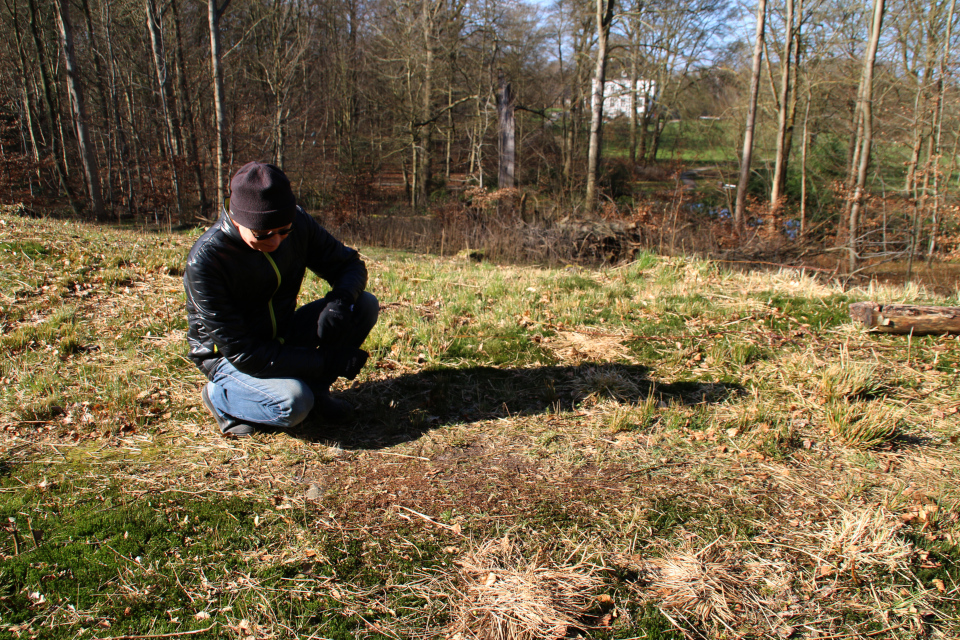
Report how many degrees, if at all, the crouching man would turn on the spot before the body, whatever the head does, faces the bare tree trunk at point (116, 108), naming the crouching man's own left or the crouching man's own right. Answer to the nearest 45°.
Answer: approximately 135° to the crouching man's own left

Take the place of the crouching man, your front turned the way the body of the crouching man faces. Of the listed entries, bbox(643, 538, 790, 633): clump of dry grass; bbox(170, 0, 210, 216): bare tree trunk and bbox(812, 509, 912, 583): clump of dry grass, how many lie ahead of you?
2

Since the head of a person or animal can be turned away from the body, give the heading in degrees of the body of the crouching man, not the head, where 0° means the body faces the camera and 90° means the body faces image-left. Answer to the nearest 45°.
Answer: approximately 315°

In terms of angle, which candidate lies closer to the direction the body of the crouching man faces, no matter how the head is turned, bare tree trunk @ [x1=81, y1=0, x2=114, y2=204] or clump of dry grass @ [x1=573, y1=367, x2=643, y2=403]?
the clump of dry grass

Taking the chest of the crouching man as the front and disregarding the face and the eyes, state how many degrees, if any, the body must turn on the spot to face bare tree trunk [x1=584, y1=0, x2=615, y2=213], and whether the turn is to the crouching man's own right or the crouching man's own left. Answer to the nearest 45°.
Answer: approximately 90° to the crouching man's own left

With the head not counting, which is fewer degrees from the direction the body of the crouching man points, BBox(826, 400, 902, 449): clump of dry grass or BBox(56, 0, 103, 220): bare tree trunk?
the clump of dry grass

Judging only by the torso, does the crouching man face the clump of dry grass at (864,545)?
yes

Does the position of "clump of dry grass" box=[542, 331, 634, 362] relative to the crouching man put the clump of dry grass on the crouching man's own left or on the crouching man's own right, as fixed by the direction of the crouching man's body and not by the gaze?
on the crouching man's own left

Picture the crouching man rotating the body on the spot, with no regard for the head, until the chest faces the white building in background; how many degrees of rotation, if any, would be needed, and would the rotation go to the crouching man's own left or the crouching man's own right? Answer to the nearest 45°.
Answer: approximately 90° to the crouching man's own left

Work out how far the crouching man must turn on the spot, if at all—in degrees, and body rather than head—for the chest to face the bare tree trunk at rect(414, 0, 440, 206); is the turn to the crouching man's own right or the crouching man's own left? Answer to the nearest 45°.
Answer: approximately 135° to the crouching man's own left

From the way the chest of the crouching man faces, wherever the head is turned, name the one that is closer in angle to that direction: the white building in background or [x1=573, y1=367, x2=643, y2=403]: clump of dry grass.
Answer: the clump of dry grass

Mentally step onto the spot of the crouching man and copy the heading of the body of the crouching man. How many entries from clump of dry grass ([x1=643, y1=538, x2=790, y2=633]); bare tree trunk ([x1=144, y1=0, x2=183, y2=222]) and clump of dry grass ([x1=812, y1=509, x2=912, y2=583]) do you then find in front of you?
2
